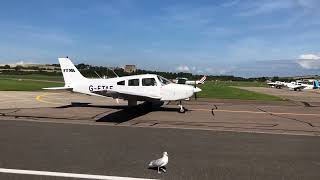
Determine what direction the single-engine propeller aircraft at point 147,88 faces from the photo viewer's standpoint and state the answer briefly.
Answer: facing to the right of the viewer

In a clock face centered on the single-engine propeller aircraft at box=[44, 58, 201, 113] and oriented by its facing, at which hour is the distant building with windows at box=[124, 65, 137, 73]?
The distant building with windows is roughly at 9 o'clock from the single-engine propeller aircraft.

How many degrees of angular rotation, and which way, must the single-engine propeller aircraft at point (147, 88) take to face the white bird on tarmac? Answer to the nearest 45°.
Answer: approximately 90° to its right
